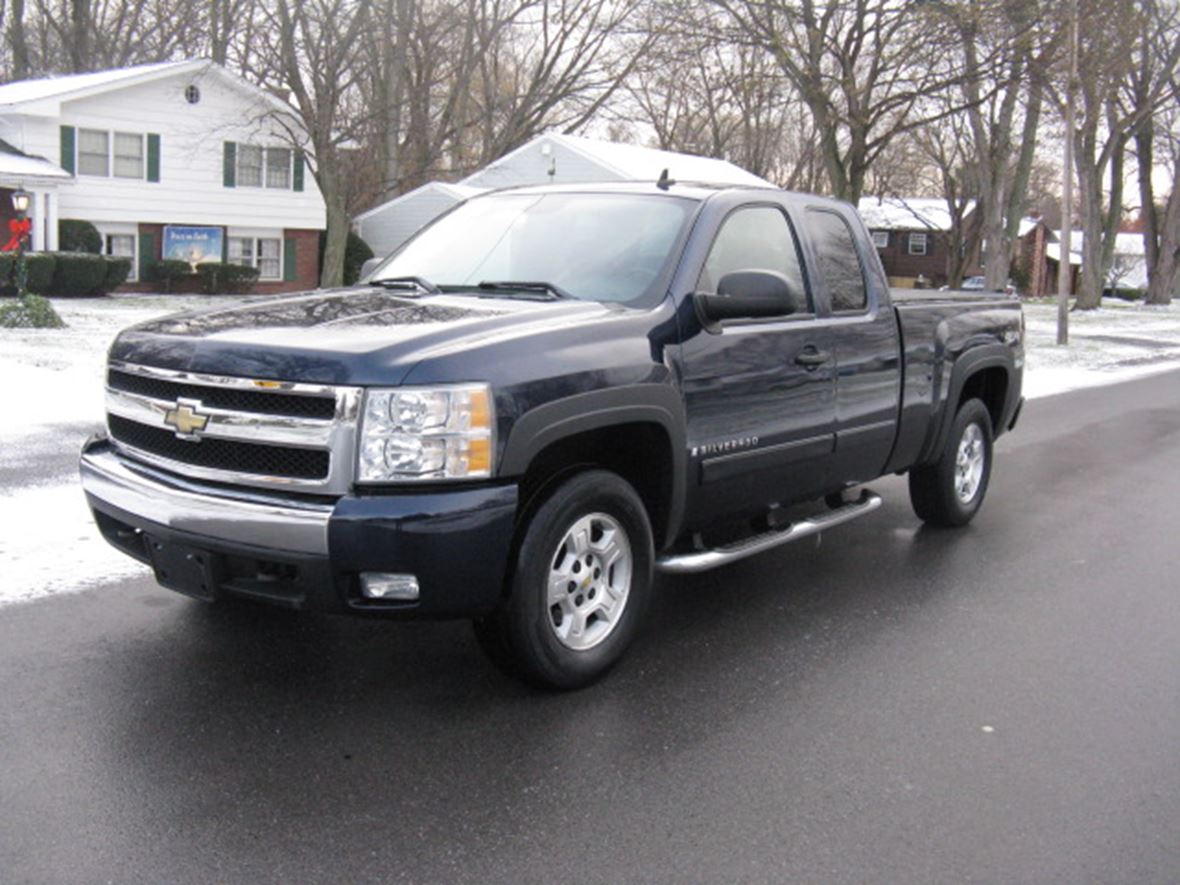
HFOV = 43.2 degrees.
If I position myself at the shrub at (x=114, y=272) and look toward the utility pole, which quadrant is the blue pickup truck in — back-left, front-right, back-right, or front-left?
front-right

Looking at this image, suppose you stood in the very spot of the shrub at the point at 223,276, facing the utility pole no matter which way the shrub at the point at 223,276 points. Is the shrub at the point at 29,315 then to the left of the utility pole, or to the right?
right

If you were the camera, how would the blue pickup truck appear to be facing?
facing the viewer and to the left of the viewer

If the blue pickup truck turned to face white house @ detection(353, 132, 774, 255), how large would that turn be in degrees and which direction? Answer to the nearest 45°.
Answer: approximately 135° to its right

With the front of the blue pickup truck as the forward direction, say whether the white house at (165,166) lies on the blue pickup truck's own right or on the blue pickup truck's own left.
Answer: on the blue pickup truck's own right

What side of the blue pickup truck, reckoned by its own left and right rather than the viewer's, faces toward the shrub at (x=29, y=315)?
right

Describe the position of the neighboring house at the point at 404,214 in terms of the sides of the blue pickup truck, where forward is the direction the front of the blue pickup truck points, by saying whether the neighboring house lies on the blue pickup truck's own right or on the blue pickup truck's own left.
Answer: on the blue pickup truck's own right

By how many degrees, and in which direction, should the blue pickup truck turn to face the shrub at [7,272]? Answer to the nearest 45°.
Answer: approximately 90° to its right

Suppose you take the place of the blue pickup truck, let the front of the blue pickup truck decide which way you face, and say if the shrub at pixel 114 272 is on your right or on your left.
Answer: on your right

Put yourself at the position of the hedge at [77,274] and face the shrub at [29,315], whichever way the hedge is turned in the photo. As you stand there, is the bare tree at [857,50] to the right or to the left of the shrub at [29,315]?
left
